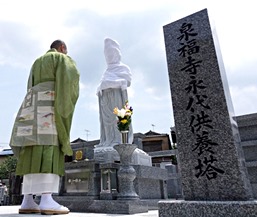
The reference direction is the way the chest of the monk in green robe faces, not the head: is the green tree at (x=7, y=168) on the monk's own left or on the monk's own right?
on the monk's own left

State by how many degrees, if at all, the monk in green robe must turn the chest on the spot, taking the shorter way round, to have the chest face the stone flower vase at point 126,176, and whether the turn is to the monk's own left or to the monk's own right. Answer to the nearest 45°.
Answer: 0° — they already face it

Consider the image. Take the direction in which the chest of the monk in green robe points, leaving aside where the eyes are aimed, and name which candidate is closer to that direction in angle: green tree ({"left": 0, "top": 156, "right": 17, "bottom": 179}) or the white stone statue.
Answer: the white stone statue

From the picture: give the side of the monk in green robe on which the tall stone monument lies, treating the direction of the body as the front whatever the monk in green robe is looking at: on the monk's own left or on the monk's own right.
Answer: on the monk's own right

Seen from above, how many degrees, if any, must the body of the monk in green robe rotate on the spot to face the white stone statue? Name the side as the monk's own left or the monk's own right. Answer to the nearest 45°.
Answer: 0° — they already face it

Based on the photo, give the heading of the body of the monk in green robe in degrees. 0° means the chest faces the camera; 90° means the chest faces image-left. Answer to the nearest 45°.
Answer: approximately 225°
